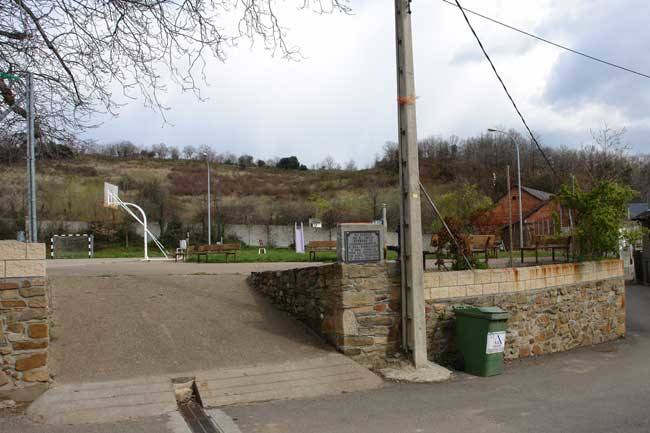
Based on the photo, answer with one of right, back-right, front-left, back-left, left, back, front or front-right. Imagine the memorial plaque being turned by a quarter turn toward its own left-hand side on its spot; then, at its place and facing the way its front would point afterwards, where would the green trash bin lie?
front

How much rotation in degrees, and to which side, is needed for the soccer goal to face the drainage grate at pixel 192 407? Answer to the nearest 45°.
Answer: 0° — it already faces it

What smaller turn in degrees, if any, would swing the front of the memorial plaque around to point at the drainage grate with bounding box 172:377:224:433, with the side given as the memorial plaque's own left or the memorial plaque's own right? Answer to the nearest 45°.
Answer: approximately 45° to the memorial plaque's own right

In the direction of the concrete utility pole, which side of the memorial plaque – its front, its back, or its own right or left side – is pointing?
left

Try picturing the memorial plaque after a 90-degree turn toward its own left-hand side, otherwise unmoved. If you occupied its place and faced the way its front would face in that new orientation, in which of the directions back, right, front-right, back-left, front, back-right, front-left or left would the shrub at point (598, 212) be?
front-left

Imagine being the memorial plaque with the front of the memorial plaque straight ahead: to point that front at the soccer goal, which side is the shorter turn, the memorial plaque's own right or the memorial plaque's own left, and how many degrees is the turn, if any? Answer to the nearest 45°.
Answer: approximately 135° to the memorial plaque's own right

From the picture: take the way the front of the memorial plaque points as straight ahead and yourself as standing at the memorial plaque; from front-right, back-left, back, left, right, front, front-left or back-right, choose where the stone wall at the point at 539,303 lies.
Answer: back-left

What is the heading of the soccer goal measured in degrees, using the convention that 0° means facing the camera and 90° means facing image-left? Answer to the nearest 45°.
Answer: approximately 0°

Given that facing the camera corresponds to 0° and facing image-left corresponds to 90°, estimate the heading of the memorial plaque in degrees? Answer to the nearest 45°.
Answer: approximately 0°

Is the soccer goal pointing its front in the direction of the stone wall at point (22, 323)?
yes

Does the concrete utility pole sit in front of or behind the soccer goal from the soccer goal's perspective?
in front

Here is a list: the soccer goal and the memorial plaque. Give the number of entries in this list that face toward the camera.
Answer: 2
